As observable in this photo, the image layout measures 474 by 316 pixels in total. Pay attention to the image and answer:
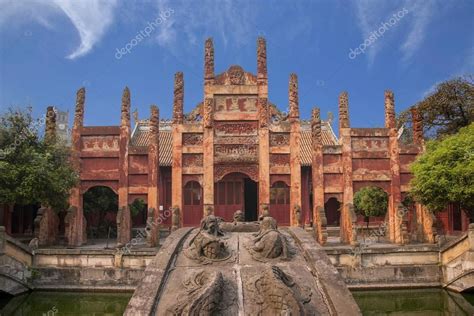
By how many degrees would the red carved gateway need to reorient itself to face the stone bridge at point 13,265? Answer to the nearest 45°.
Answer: approximately 45° to its right

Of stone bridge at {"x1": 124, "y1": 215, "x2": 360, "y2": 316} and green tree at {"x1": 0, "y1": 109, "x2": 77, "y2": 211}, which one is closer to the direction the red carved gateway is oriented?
the stone bridge

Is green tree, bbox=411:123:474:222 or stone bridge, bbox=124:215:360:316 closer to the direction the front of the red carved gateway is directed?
the stone bridge

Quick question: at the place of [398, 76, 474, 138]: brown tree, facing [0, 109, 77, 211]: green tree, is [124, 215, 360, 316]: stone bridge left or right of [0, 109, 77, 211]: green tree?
left

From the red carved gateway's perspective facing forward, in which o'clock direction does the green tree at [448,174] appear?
The green tree is roughly at 10 o'clock from the red carved gateway.

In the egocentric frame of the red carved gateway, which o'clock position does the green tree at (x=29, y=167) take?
The green tree is roughly at 2 o'clock from the red carved gateway.

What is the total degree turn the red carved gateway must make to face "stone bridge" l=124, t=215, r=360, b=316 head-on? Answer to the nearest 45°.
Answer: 0° — it already faces it

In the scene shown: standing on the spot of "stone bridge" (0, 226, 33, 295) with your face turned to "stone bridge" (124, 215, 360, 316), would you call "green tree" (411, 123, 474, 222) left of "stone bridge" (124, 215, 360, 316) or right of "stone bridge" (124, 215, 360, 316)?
left

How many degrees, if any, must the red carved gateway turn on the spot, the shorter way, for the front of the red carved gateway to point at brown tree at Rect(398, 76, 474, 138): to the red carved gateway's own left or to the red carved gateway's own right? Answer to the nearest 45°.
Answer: approximately 90° to the red carved gateway's own left

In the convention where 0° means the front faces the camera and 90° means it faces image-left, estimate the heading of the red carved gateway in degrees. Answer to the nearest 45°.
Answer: approximately 0°
